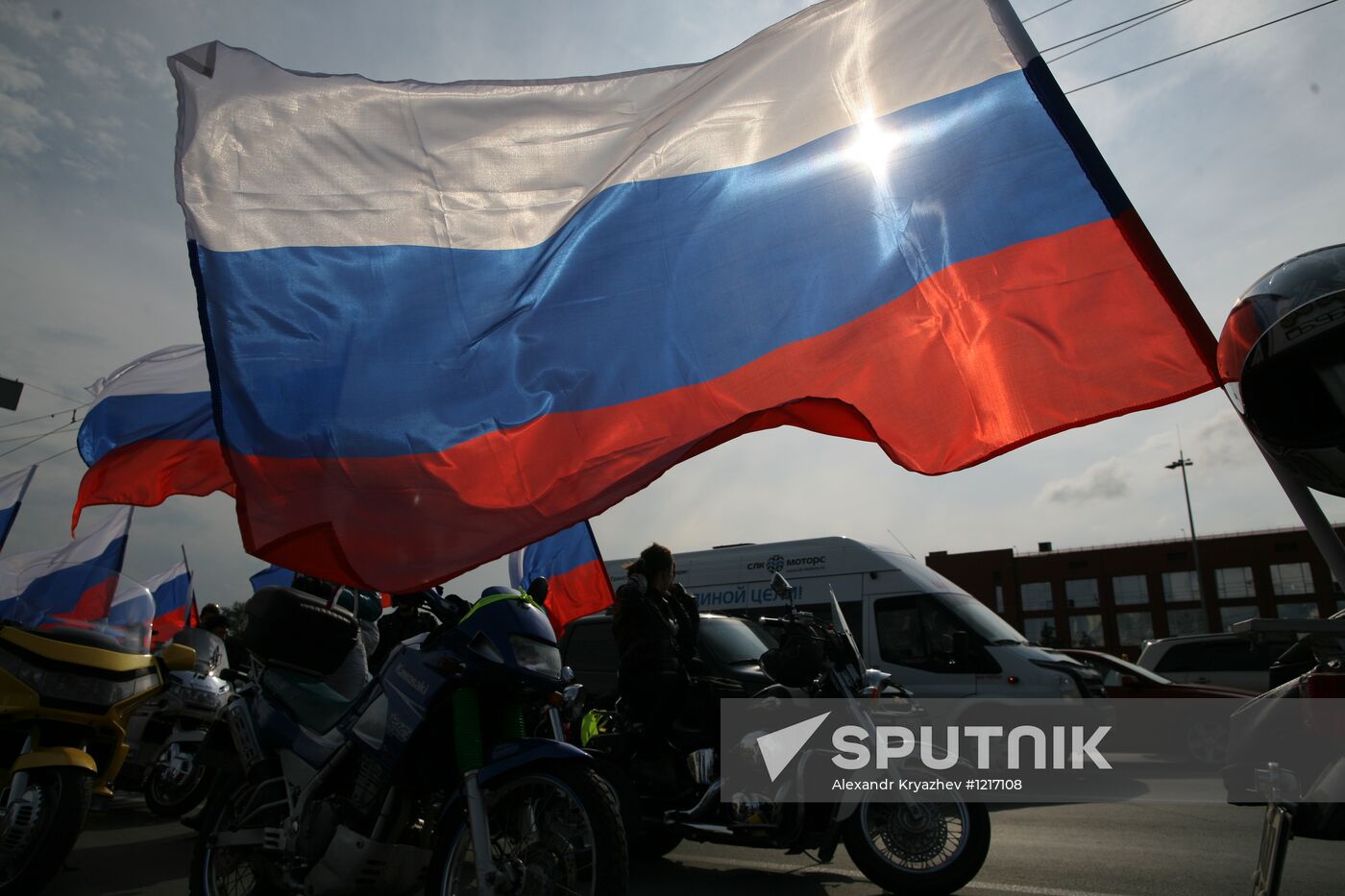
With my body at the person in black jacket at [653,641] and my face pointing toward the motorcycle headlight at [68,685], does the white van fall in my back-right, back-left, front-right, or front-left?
back-right

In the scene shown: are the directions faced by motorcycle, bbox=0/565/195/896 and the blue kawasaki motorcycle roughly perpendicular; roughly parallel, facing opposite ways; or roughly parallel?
roughly parallel

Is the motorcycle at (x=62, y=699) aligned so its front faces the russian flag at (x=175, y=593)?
no

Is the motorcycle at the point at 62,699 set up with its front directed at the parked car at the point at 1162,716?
no

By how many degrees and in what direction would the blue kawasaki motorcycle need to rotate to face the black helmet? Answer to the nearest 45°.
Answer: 0° — it already faces it

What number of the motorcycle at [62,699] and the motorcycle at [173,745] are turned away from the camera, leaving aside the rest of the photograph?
0

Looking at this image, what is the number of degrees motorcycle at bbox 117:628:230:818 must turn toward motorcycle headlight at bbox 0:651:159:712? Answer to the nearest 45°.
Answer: approximately 45° to its right

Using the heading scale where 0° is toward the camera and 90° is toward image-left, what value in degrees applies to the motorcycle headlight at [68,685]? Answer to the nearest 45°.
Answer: approximately 315°
